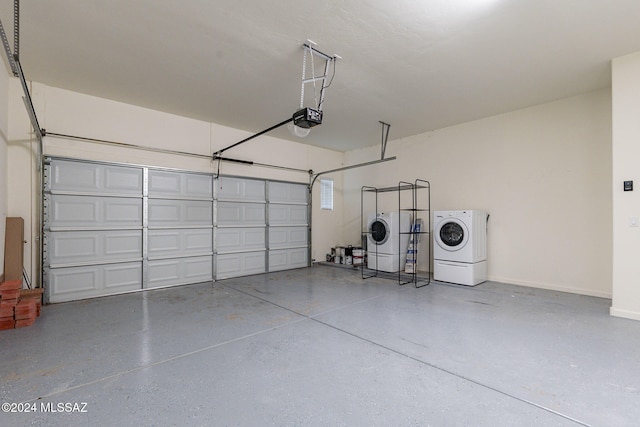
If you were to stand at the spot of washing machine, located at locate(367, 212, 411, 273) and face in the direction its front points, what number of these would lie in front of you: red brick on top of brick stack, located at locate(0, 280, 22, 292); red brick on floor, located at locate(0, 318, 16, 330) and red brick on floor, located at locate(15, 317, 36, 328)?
3

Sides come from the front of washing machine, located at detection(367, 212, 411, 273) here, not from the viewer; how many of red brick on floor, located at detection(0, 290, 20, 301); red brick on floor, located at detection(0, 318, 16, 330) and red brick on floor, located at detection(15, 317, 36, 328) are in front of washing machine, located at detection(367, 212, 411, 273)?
3

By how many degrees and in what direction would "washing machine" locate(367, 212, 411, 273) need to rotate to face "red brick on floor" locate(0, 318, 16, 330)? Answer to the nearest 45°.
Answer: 0° — it already faces it

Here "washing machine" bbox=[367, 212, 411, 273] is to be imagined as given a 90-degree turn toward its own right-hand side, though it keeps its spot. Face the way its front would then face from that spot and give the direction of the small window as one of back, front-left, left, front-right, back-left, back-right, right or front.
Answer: front

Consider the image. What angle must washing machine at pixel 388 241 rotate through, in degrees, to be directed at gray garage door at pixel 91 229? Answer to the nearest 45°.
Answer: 0° — it already faces it

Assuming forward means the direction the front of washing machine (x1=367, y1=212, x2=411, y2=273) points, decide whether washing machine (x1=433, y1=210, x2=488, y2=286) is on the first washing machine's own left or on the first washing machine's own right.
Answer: on the first washing machine's own left

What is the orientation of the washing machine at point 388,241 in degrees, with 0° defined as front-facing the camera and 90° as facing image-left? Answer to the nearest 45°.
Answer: approximately 45°

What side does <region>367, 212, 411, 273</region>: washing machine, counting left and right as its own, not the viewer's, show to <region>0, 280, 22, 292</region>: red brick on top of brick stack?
front

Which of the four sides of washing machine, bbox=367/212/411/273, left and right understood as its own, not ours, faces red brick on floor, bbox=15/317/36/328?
front

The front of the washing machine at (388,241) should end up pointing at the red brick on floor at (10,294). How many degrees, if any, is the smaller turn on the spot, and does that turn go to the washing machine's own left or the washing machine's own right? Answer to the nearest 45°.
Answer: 0° — it already faces it

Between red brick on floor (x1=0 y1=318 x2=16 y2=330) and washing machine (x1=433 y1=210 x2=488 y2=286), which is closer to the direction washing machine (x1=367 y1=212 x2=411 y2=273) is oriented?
the red brick on floor

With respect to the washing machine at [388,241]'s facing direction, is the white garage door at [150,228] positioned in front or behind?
in front
